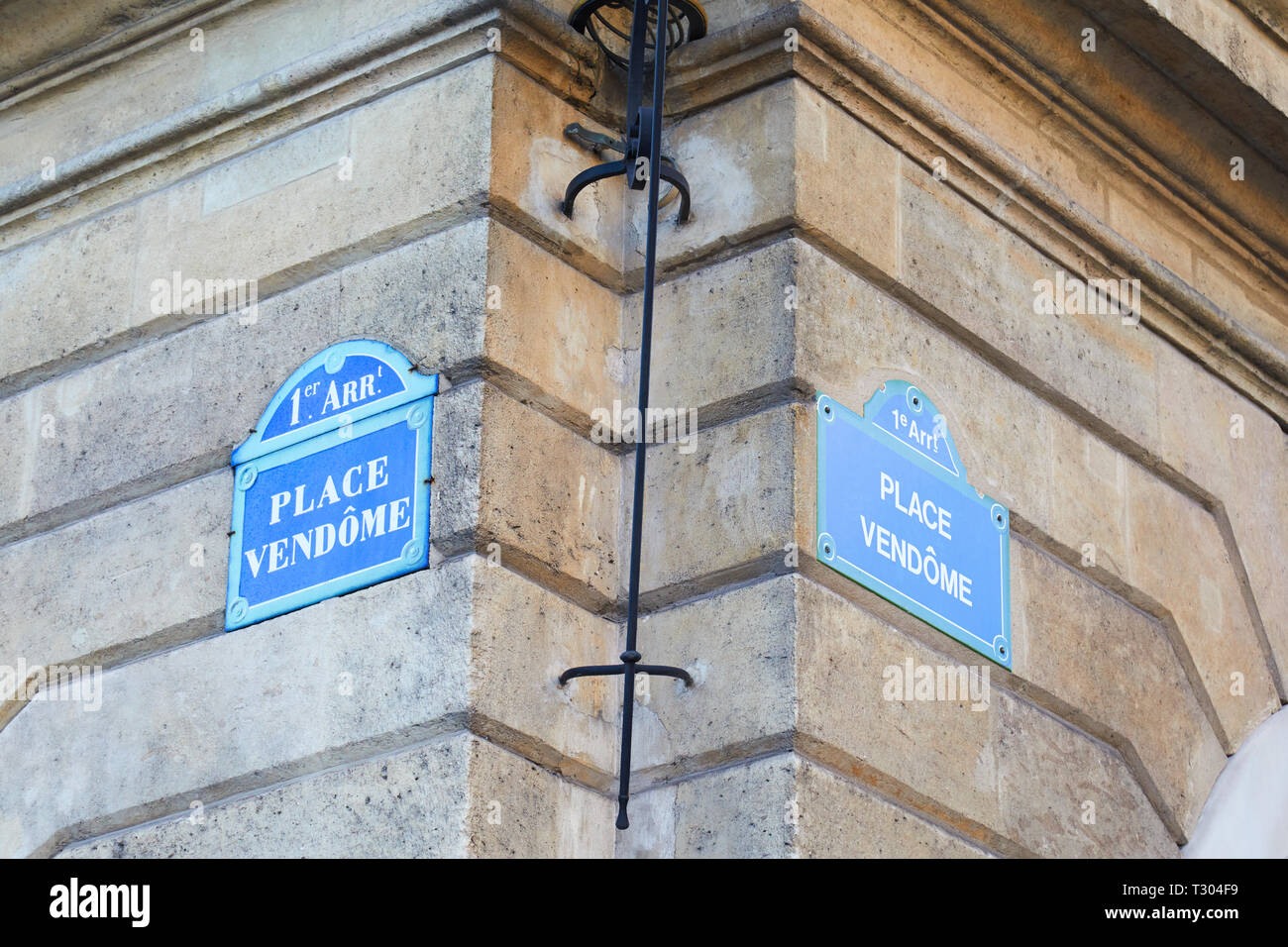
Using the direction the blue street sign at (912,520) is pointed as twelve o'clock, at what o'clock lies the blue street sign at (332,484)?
the blue street sign at (332,484) is roughly at 4 o'clock from the blue street sign at (912,520).

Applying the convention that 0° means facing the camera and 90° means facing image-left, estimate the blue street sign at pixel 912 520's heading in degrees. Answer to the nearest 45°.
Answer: approximately 315°

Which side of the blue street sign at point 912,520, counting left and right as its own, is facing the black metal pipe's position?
right

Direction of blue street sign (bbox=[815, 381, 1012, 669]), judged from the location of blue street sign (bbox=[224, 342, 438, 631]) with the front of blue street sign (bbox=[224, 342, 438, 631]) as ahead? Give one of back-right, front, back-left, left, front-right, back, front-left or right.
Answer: back-left

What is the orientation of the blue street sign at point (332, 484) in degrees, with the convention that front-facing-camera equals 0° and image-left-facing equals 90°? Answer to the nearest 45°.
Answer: approximately 45°

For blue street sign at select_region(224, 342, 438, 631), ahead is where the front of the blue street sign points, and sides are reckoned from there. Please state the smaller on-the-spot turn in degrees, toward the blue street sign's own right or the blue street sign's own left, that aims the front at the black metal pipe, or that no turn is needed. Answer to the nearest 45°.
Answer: approximately 90° to the blue street sign's own left

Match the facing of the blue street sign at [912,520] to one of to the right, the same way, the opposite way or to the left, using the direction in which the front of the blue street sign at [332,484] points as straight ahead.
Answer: to the left
